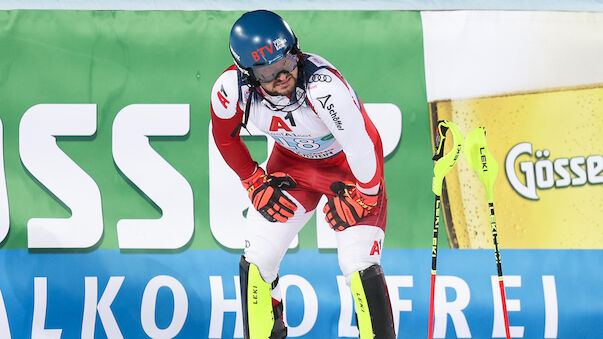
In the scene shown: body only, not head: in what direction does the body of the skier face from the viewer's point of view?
toward the camera
